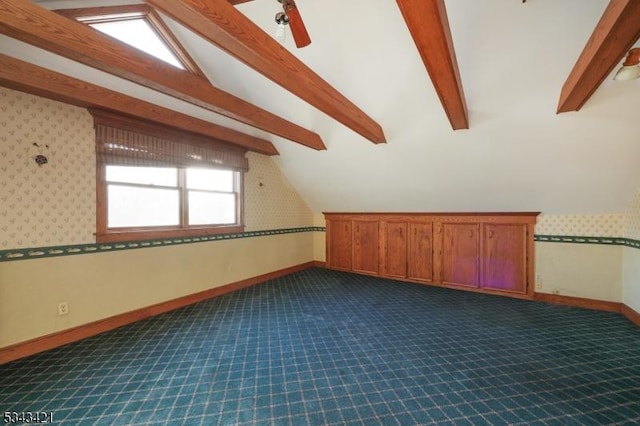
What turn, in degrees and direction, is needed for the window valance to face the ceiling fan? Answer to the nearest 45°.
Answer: approximately 45° to its right

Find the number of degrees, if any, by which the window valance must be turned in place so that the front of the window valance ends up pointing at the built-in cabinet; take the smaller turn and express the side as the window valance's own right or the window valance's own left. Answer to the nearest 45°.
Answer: approximately 45° to the window valance's own left

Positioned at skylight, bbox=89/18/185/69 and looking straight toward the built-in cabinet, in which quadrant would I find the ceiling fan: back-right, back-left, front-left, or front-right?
front-right

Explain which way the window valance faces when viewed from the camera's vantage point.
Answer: facing the viewer and to the right of the viewer
